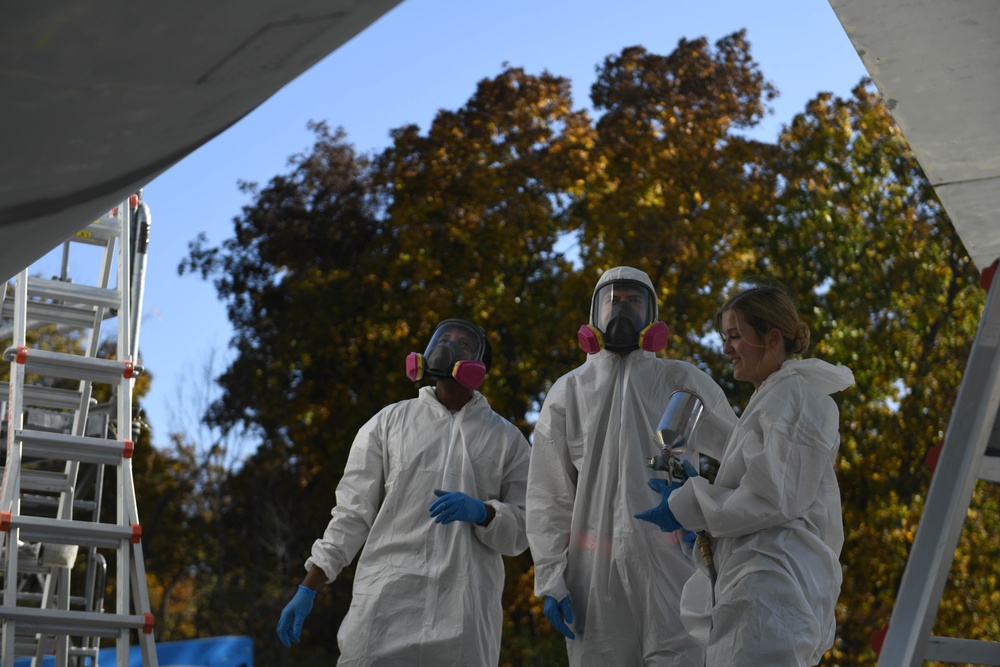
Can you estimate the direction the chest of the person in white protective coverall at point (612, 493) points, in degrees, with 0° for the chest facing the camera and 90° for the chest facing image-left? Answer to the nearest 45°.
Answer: approximately 0°

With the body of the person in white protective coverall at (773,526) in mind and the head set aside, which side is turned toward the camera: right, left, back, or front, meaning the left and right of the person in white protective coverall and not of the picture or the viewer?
left

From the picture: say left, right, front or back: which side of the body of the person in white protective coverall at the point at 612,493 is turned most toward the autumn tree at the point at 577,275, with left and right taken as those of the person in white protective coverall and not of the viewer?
back

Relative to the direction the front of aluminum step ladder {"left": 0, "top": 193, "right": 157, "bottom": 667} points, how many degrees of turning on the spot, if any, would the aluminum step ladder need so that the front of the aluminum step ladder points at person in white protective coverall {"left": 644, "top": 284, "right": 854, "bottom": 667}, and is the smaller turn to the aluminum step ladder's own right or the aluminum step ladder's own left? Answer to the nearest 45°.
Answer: approximately 45° to the aluminum step ladder's own left

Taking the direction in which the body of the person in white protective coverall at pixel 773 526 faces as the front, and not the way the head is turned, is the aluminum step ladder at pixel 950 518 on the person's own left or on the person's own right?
on the person's own left

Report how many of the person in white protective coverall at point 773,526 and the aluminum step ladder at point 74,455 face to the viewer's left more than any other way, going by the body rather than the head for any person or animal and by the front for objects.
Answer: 1

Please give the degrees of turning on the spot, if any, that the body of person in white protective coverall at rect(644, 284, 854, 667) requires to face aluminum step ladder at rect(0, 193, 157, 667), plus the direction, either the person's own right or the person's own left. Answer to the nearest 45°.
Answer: approximately 45° to the person's own right

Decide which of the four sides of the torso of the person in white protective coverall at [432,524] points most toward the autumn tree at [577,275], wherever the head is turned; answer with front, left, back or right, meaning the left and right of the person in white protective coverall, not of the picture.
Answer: back
